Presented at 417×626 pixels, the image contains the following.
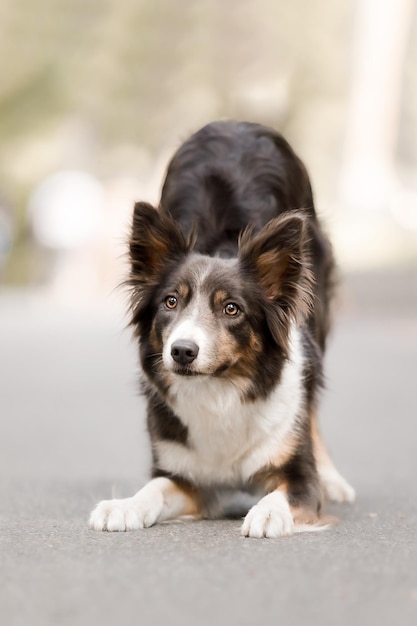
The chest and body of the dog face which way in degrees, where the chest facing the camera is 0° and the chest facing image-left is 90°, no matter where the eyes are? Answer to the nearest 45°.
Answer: approximately 0°
